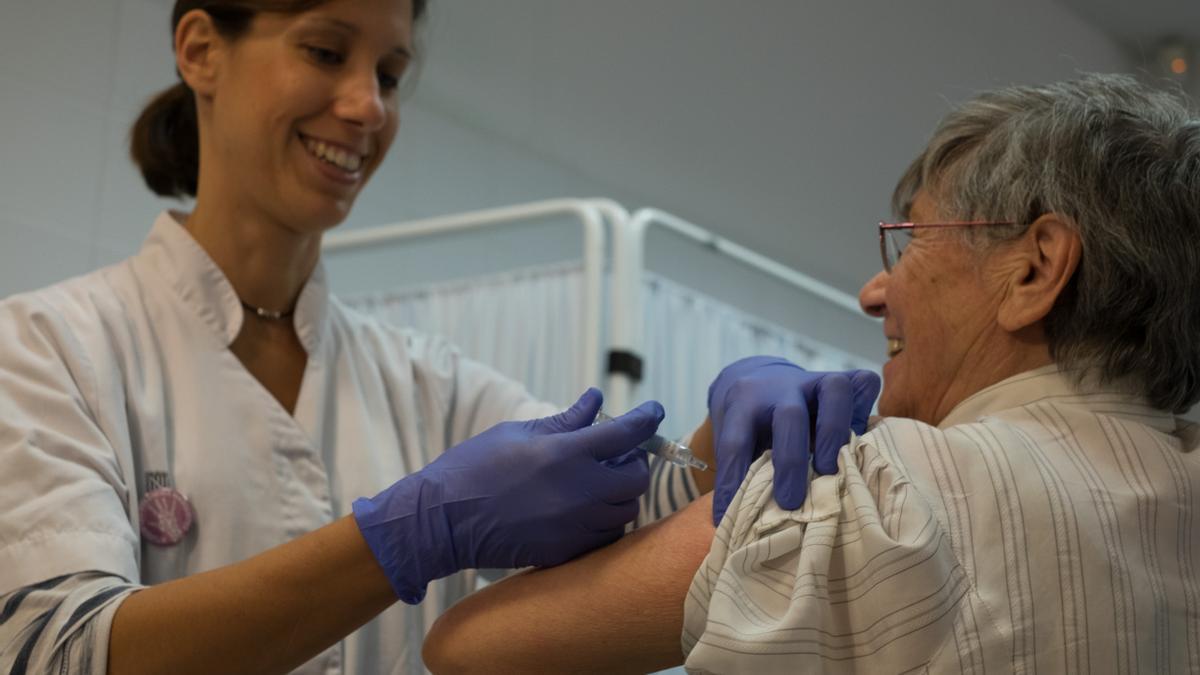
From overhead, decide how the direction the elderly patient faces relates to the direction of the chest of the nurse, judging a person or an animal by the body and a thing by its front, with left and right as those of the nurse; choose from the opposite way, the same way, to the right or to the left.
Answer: the opposite way

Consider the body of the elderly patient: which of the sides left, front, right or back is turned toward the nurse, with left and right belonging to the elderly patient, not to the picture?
front

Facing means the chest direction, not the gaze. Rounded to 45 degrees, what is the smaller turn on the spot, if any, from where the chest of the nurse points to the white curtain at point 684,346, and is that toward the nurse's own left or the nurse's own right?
approximately 90° to the nurse's own left

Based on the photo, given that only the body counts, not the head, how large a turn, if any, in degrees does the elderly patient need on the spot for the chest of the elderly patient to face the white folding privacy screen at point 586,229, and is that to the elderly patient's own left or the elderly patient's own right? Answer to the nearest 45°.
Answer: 0° — they already face it

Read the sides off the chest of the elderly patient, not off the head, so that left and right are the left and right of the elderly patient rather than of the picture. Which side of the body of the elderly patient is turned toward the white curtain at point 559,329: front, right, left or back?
front

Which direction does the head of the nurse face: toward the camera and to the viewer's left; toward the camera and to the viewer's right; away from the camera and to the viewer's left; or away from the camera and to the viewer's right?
toward the camera and to the viewer's right

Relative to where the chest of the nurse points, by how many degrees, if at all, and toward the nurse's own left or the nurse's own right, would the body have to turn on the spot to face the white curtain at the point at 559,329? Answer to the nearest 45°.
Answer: approximately 135° to the nurse's own left

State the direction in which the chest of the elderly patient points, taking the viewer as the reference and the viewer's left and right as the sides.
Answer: facing away from the viewer and to the left of the viewer

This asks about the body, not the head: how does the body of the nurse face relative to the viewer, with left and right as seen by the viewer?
facing the viewer and to the right of the viewer

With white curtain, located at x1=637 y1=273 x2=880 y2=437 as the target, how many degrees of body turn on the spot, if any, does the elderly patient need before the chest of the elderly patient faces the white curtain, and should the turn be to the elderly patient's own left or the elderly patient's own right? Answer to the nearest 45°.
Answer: approximately 45° to the elderly patient's own right
